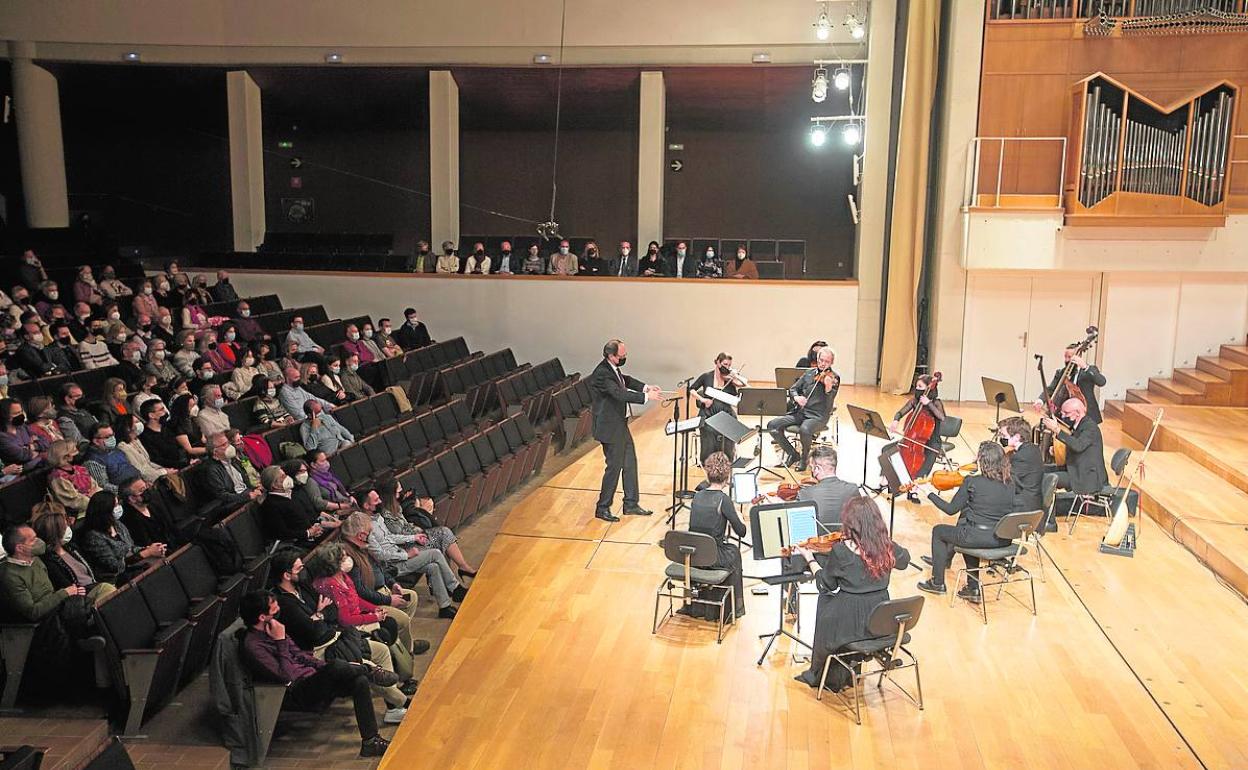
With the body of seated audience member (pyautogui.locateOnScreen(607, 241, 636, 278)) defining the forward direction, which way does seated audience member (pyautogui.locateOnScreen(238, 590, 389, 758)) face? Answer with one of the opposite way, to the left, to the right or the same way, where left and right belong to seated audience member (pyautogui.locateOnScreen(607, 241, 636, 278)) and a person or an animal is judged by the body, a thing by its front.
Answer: to the left

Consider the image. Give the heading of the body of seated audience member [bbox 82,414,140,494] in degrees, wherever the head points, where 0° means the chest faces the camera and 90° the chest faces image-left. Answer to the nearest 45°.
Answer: approximately 315°

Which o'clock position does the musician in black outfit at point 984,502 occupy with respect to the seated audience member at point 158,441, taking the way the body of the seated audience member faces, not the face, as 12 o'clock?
The musician in black outfit is roughly at 12 o'clock from the seated audience member.

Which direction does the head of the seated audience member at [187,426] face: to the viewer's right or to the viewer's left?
to the viewer's right

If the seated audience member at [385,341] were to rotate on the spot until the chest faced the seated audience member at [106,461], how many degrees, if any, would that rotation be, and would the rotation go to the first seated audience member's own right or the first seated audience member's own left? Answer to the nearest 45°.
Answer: approximately 45° to the first seated audience member's own right

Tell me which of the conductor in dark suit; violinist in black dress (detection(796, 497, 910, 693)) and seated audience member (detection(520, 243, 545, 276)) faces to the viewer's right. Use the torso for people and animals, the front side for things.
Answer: the conductor in dark suit

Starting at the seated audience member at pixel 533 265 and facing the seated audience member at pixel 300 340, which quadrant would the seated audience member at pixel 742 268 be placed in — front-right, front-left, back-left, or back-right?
back-left

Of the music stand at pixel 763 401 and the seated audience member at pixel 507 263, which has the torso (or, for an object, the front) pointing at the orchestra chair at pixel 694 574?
the seated audience member

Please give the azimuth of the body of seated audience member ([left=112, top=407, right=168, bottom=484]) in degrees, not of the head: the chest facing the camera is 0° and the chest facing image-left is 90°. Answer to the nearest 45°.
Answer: approximately 315°
